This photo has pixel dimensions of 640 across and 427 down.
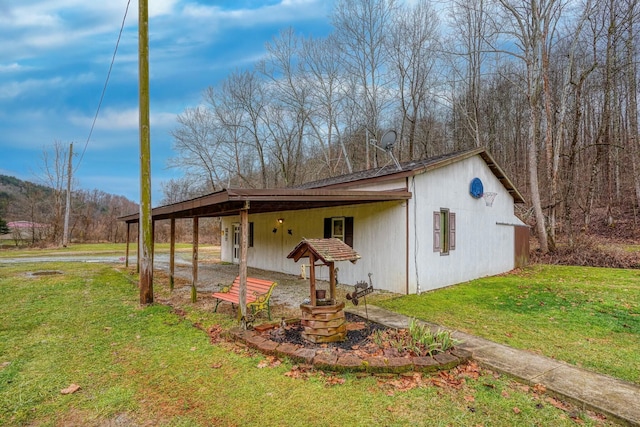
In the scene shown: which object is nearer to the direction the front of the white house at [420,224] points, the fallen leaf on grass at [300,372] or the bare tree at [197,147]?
the fallen leaf on grass

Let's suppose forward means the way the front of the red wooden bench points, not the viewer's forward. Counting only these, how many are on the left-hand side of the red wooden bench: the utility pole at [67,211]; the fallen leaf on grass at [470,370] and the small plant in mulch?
2

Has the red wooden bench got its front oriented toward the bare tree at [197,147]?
no

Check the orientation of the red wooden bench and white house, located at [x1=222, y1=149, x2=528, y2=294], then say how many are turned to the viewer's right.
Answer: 0

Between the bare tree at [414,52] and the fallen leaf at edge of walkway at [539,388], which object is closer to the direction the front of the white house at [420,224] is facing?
the fallen leaf at edge of walkway

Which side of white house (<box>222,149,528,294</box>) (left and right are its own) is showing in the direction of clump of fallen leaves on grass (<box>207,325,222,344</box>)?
front

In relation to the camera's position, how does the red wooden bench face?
facing the viewer and to the left of the viewer

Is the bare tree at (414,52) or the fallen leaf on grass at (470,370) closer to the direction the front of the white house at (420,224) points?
the fallen leaf on grass

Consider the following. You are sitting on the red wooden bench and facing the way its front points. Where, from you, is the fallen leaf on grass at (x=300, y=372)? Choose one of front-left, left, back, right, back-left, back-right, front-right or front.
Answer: front-left

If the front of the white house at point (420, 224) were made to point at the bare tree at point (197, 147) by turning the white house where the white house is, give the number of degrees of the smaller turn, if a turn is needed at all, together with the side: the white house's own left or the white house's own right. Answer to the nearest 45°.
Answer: approximately 90° to the white house's own right

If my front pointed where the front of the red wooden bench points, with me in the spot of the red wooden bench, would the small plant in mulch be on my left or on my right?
on my left

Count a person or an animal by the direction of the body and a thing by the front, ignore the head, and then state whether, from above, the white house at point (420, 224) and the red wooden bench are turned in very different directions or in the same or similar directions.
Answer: same or similar directions

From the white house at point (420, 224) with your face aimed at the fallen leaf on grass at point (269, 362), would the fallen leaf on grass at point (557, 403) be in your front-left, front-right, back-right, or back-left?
front-left

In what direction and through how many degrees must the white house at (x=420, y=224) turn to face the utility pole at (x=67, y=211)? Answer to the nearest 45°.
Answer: approximately 90° to its right

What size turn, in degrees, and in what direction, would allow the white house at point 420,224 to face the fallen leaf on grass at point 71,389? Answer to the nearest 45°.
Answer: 0° — it already faces it

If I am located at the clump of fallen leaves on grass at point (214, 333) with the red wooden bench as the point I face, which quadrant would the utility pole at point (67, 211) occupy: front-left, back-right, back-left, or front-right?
front-left
